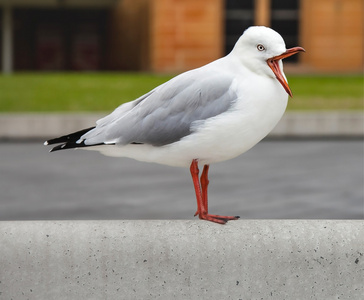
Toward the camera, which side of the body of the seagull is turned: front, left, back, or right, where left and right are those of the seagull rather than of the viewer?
right
